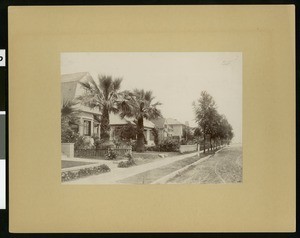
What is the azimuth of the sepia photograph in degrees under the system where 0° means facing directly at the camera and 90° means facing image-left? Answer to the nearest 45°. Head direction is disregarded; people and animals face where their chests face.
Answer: approximately 0°
